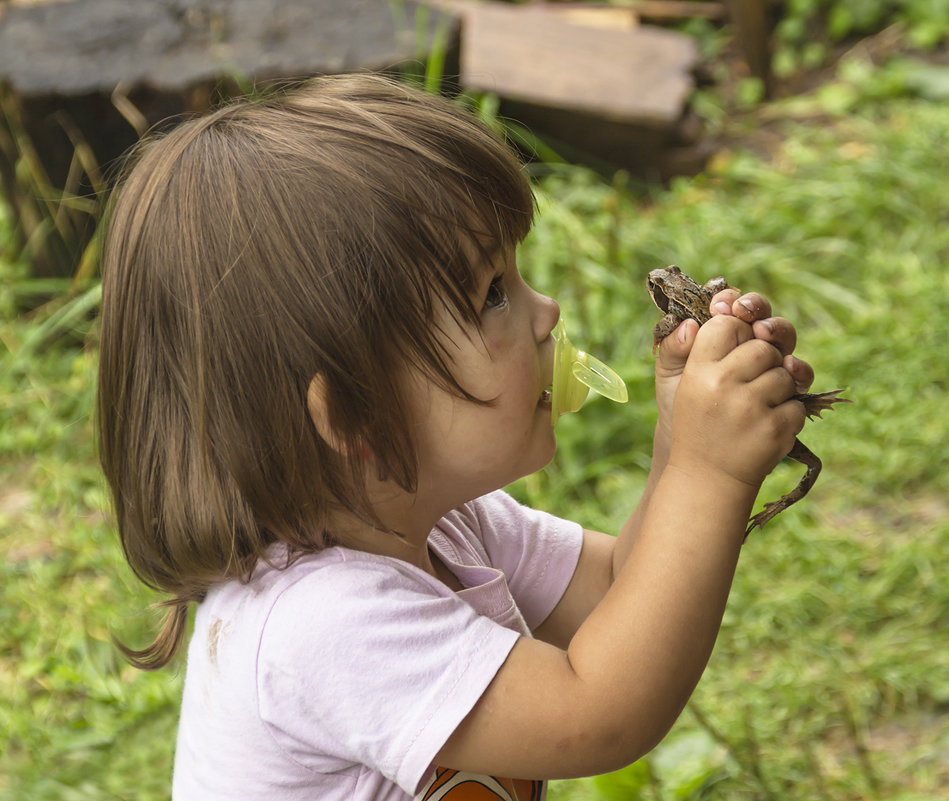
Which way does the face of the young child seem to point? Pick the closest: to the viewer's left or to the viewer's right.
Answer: to the viewer's right

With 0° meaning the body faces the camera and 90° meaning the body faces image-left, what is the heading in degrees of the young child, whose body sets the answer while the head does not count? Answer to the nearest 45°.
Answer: approximately 270°
